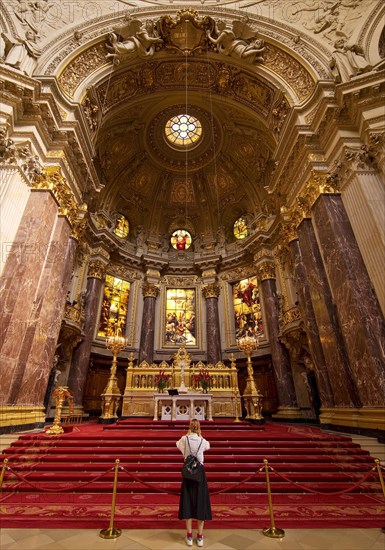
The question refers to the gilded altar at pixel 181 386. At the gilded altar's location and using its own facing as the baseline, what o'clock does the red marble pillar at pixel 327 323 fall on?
The red marble pillar is roughly at 10 o'clock from the gilded altar.

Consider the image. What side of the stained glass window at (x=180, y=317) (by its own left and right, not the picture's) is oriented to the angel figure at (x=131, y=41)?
front

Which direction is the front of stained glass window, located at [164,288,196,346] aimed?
toward the camera

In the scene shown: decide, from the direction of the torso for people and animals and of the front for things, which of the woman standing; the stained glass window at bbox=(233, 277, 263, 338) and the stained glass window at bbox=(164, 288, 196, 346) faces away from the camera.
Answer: the woman standing

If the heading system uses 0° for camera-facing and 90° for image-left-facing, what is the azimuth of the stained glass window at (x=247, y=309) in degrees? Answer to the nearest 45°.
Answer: approximately 45°

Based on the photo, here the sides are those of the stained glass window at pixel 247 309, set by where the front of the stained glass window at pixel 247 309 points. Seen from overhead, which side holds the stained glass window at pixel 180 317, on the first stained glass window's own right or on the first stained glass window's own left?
on the first stained glass window's own right

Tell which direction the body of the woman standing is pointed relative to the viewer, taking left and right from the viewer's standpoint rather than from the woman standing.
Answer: facing away from the viewer

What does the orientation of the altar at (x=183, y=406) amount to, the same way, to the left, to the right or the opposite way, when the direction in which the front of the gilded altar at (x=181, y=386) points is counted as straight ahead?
the same way

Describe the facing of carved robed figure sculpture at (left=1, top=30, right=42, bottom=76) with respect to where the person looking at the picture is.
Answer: facing the viewer and to the right of the viewer

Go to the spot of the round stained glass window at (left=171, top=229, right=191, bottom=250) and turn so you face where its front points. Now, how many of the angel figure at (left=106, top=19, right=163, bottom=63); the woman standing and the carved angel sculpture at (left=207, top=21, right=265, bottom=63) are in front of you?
3

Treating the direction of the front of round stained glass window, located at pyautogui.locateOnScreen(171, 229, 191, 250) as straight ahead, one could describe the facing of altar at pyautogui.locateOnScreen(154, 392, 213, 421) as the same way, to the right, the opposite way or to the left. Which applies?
the same way

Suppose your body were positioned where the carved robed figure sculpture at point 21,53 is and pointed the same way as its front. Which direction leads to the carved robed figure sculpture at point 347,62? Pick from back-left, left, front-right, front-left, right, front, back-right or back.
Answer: front

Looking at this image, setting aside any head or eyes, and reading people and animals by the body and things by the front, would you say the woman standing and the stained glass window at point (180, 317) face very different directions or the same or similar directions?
very different directions

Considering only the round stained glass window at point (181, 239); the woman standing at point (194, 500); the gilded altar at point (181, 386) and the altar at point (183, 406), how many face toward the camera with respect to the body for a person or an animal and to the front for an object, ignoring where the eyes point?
3

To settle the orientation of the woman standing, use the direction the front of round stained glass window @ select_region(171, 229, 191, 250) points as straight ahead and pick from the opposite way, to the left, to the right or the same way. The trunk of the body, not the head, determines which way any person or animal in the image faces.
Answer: the opposite way

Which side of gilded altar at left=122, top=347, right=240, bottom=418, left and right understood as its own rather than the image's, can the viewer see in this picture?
front
